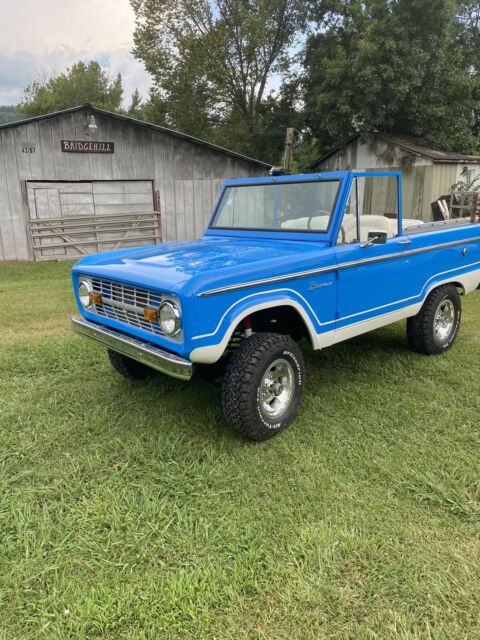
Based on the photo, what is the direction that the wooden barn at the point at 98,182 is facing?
toward the camera

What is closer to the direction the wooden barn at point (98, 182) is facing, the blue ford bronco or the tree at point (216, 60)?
the blue ford bronco

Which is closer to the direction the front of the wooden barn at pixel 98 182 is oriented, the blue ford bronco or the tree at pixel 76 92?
the blue ford bronco

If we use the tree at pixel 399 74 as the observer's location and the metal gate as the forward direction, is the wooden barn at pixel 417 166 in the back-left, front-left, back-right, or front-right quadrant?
front-left

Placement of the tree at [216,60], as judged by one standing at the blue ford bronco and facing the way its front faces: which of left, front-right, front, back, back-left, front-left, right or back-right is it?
back-right

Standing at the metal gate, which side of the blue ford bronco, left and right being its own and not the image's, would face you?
right

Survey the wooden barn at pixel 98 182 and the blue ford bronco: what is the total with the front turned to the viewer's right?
0

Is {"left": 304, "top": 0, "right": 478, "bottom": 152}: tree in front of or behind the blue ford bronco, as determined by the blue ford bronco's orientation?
behind

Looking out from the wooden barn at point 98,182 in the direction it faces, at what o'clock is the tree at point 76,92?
The tree is roughly at 6 o'clock from the wooden barn.

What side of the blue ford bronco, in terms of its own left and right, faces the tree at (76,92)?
right

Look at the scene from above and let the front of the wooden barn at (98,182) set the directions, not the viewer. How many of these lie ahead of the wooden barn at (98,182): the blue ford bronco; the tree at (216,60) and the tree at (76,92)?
1

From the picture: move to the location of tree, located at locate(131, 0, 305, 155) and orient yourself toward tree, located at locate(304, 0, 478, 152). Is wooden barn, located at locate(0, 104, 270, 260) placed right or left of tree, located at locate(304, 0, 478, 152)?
right

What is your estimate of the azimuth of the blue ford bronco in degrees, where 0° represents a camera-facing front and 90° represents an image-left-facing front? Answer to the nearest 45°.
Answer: approximately 45°

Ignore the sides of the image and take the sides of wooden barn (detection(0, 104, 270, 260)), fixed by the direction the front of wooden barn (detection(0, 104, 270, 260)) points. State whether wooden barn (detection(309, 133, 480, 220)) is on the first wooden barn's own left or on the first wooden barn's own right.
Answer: on the first wooden barn's own left
